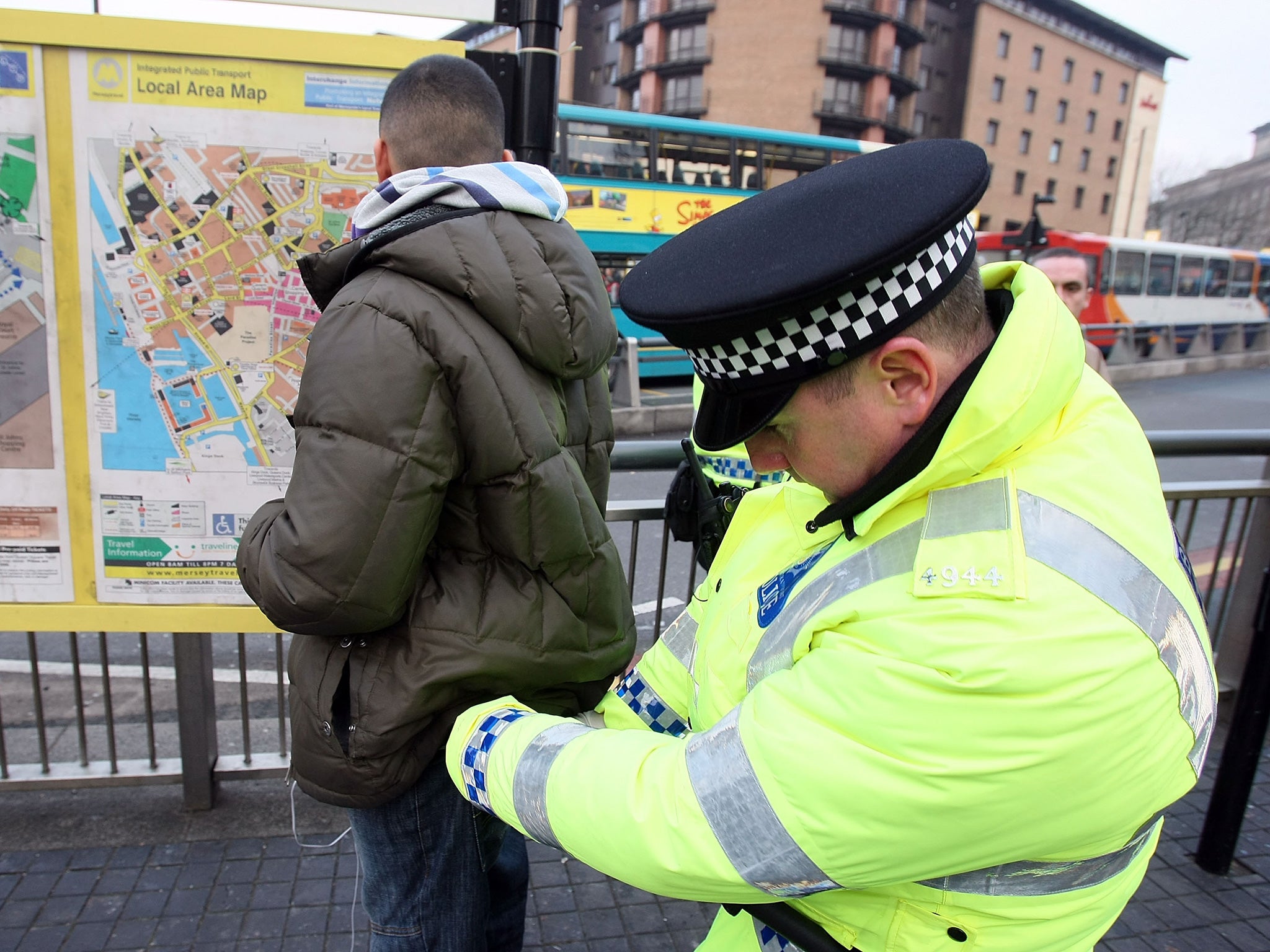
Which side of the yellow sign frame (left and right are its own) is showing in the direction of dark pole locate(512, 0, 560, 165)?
left

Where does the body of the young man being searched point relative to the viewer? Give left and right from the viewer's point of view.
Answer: facing away from the viewer and to the left of the viewer

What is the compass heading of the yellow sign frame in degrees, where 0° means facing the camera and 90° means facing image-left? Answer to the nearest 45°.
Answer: approximately 0°

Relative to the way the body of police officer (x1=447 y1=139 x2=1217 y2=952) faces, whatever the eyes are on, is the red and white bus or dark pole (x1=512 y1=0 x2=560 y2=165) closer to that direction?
the dark pole

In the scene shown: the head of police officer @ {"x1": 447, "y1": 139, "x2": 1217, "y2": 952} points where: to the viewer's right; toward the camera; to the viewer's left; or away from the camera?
to the viewer's left

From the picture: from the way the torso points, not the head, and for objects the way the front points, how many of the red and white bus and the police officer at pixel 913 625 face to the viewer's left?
1

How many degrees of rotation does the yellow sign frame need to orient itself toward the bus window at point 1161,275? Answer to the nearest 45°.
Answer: approximately 135° to its left

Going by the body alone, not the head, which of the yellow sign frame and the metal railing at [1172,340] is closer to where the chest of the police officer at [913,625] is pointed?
the yellow sign frame

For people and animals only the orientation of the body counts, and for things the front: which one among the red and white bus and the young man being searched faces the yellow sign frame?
the young man being searched

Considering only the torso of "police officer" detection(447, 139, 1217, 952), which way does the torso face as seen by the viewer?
to the viewer's left
